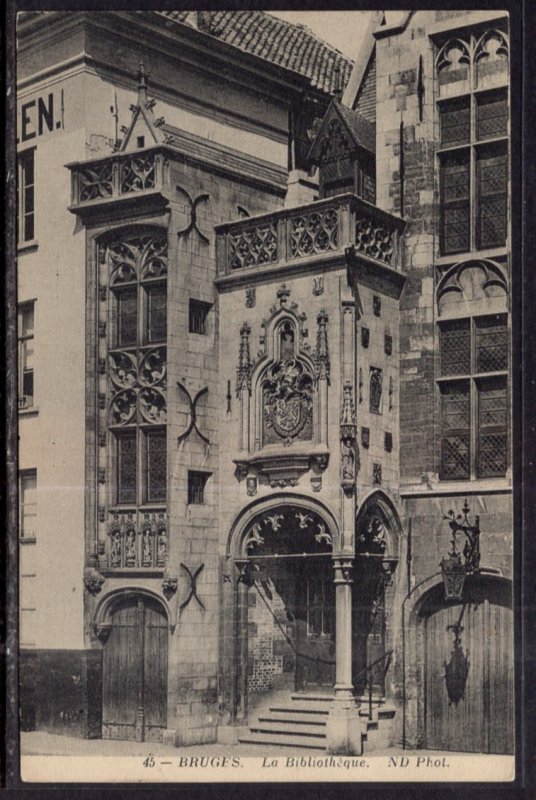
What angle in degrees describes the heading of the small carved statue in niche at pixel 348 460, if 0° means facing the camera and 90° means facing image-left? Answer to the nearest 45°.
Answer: approximately 0°

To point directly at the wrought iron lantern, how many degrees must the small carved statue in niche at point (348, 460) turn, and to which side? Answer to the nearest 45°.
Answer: approximately 90° to its left
